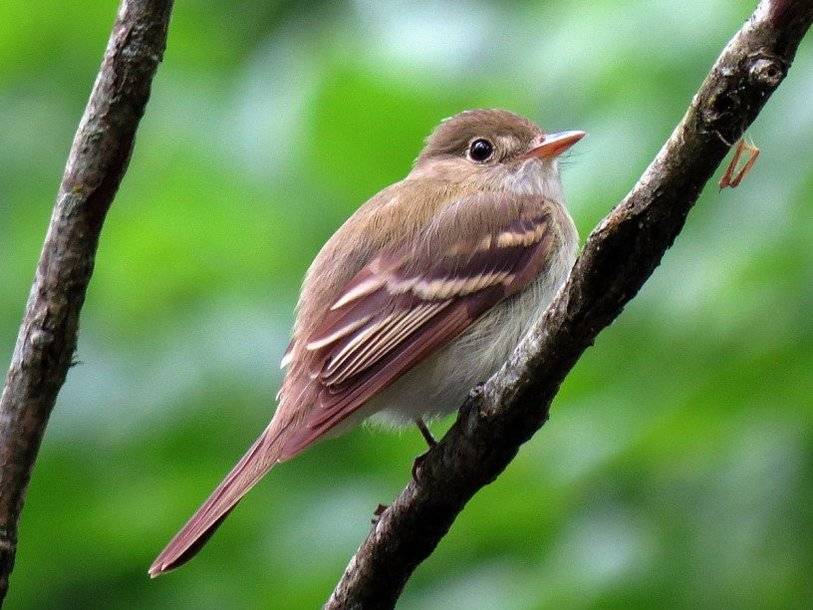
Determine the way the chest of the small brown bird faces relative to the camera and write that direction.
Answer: to the viewer's right
